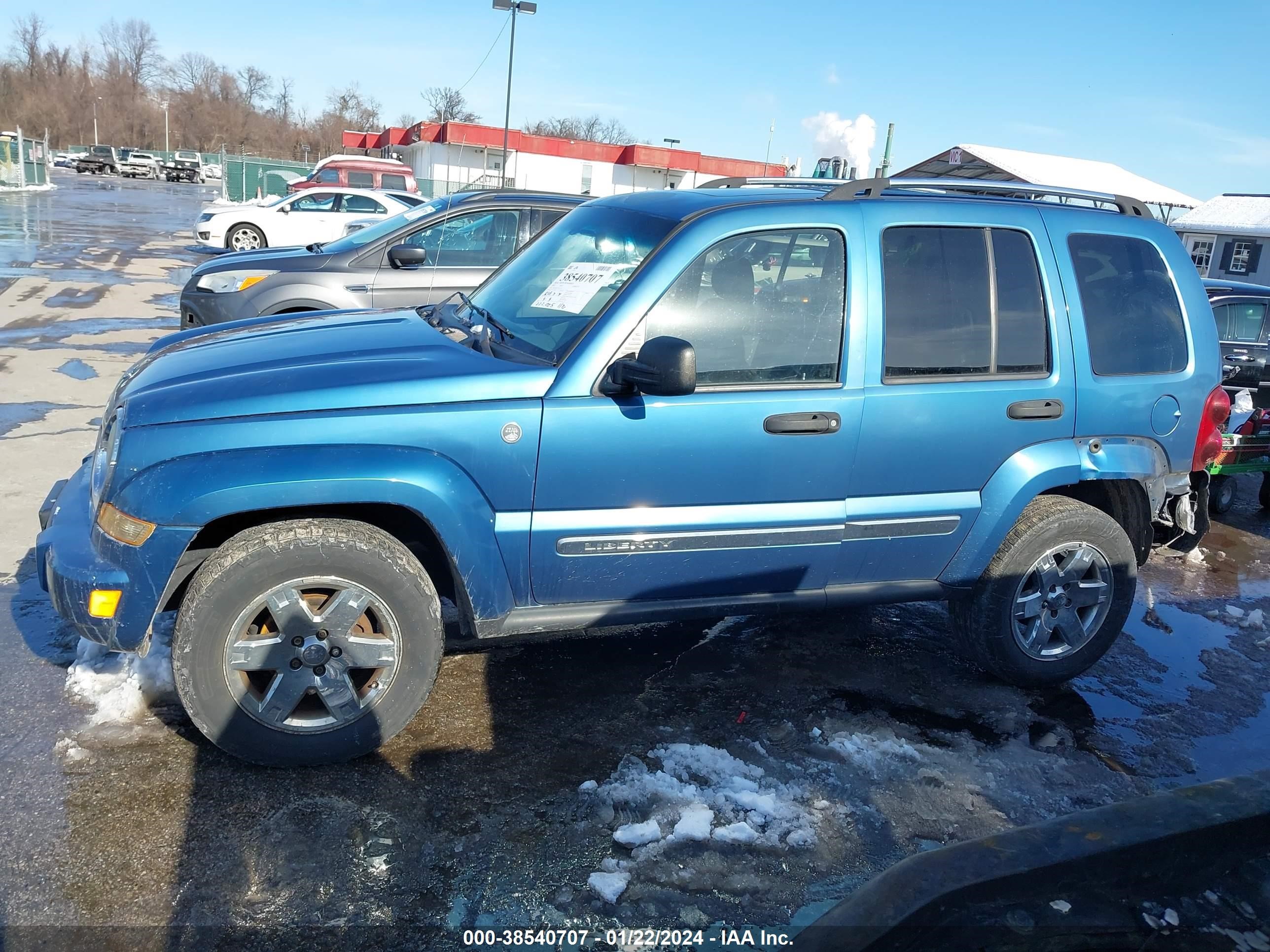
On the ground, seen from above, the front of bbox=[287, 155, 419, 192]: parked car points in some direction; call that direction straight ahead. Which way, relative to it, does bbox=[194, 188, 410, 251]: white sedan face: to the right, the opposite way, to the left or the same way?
the same way

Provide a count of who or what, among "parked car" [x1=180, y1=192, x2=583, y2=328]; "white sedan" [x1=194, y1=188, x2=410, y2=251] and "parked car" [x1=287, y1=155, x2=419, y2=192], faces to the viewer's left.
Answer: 3

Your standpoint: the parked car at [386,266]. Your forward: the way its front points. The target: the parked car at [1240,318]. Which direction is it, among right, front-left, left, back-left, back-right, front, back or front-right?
back

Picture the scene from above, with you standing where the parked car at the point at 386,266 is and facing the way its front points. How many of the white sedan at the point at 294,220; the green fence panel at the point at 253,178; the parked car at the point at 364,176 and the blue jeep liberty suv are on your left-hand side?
1

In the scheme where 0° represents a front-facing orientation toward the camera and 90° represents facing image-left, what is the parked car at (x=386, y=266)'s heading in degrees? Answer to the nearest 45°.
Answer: approximately 90°

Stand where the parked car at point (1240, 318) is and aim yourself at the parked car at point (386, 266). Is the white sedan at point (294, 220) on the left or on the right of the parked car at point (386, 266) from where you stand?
right

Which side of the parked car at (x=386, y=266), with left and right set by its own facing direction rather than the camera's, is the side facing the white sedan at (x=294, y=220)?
right

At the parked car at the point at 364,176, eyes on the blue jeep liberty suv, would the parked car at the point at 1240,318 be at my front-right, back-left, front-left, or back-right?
front-left

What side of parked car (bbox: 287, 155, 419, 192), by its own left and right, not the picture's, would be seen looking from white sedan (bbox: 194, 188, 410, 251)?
left

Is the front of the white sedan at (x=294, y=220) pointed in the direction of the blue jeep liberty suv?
no

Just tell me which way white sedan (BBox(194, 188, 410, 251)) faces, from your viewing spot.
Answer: facing to the left of the viewer

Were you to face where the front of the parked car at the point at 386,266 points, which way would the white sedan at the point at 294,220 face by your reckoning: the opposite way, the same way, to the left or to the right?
the same way

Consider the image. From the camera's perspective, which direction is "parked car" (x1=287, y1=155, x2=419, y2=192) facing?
to the viewer's left
